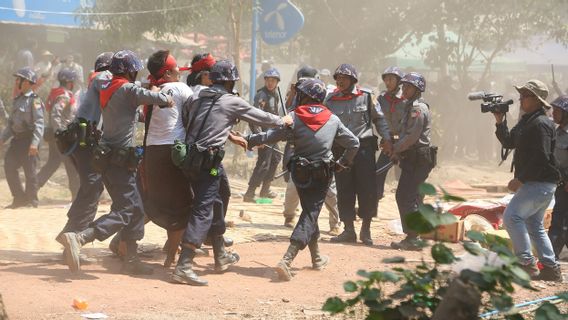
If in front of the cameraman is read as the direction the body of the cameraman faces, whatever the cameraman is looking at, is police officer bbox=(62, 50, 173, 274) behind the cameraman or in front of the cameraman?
in front

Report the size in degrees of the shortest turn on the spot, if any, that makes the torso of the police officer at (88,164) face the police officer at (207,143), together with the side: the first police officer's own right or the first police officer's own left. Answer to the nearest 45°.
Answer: approximately 45° to the first police officer's own right

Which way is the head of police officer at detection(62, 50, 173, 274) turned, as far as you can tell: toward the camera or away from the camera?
away from the camera

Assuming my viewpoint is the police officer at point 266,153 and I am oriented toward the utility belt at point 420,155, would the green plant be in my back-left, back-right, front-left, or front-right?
front-right

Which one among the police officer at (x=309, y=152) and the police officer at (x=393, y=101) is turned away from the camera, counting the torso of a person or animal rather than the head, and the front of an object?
the police officer at (x=309, y=152)

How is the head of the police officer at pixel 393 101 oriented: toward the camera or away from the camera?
toward the camera

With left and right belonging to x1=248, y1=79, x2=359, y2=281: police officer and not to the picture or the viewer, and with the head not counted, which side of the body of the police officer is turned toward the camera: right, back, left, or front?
back

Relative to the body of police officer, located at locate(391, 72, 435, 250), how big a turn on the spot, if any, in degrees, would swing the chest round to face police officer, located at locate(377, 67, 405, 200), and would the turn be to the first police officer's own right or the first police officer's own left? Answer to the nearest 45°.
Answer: approximately 90° to the first police officer's own right

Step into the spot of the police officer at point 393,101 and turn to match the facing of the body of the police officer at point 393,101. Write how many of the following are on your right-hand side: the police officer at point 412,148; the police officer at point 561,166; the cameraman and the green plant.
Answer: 0

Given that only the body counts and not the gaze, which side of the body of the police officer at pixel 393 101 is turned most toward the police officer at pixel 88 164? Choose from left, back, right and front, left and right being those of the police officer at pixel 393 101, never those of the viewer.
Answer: front

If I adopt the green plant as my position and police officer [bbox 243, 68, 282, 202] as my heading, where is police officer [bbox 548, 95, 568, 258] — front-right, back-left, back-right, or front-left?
front-right

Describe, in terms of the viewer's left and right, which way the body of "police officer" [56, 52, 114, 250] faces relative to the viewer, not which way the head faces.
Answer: facing to the right of the viewer

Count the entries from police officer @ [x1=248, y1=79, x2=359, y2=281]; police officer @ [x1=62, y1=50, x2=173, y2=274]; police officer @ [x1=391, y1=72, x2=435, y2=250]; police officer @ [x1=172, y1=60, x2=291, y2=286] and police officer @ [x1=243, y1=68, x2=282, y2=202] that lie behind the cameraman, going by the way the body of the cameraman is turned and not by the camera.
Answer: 0
